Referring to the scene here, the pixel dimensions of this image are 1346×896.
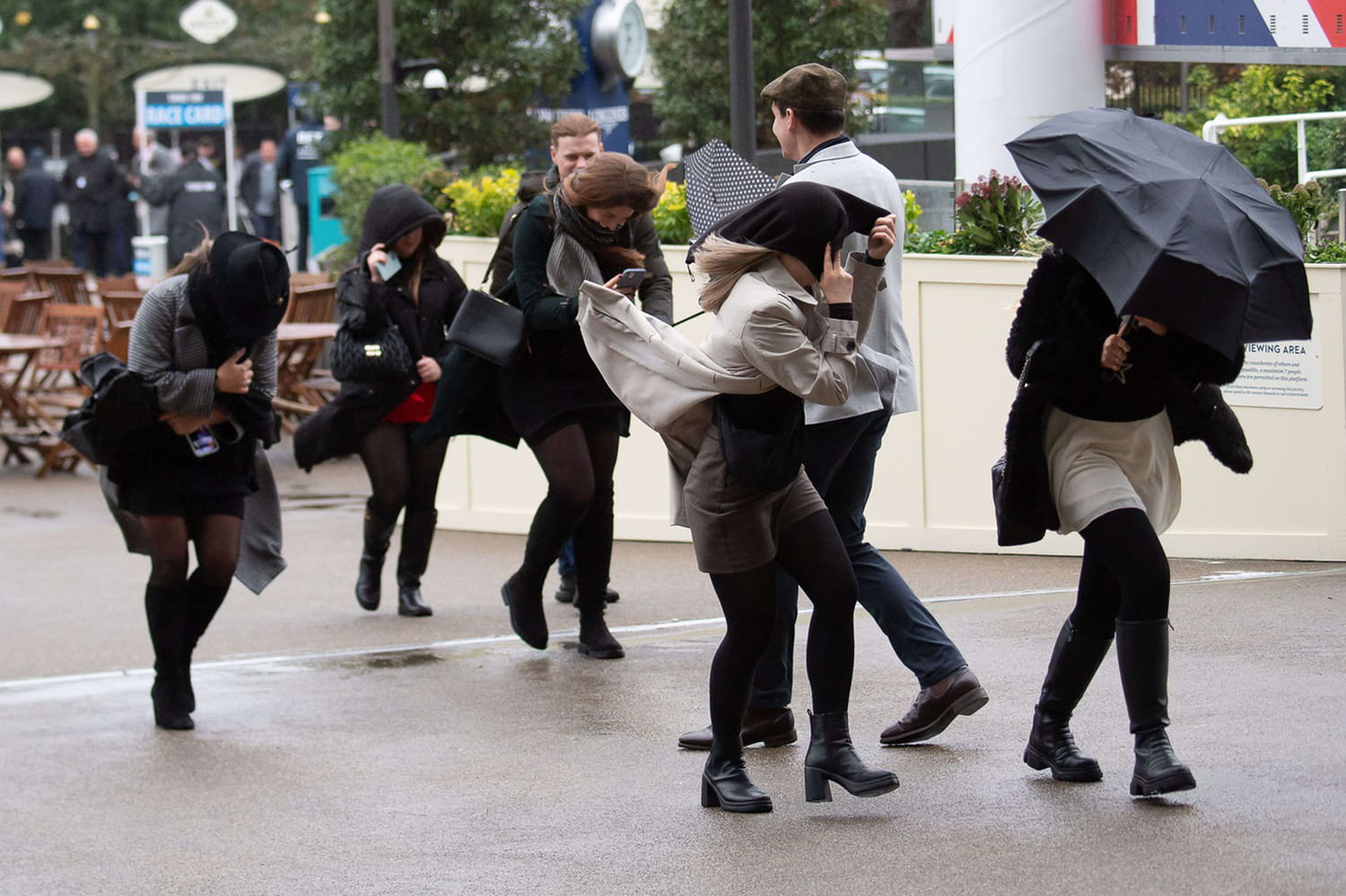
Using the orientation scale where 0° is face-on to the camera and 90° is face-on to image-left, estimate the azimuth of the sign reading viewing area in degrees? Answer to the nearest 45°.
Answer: approximately 0°

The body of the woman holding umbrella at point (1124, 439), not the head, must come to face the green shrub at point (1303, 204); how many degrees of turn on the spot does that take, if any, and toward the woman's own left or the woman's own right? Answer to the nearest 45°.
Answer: approximately 135° to the woman's own left

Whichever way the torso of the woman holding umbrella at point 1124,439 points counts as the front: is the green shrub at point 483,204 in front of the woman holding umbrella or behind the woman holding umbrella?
behind

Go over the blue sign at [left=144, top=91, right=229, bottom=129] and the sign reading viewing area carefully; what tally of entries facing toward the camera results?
2
